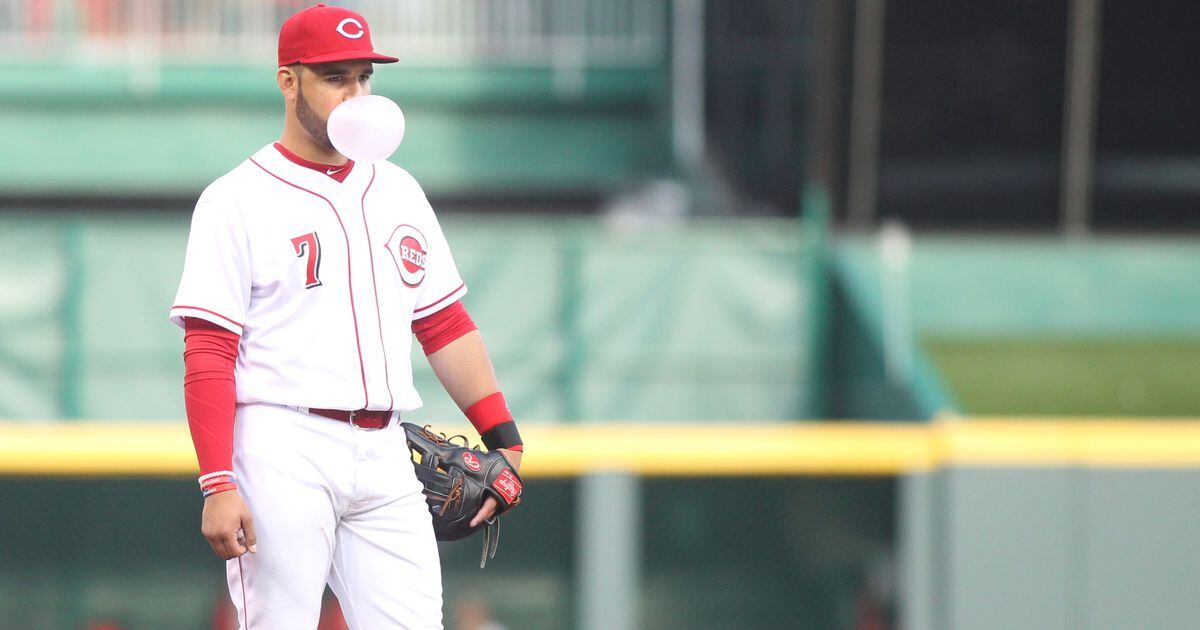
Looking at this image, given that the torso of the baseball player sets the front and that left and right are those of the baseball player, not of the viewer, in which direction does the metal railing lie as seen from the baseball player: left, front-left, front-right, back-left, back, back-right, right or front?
back-left

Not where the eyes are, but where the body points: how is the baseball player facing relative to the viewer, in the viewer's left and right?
facing the viewer and to the right of the viewer
